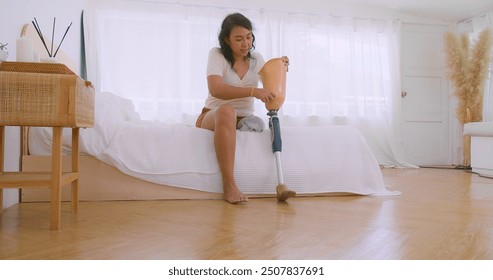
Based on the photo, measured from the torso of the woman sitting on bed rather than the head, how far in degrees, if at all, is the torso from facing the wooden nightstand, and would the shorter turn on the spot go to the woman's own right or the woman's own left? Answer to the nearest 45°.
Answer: approximately 90° to the woman's own right

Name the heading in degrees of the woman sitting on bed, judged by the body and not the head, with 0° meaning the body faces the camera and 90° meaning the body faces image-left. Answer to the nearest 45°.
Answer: approximately 315°

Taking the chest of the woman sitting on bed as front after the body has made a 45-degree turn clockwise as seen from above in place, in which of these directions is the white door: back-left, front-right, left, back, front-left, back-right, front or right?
back-left

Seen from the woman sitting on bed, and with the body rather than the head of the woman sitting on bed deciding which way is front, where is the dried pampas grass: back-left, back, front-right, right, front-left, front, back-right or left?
left

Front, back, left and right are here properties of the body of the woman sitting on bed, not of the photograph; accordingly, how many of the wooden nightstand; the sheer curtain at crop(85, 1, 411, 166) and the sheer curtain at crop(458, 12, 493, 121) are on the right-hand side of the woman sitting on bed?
1

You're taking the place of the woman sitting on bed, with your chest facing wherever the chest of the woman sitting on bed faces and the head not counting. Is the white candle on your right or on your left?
on your right

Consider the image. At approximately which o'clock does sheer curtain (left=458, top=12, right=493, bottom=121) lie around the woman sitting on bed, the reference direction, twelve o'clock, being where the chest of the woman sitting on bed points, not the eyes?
The sheer curtain is roughly at 9 o'clock from the woman sitting on bed.
